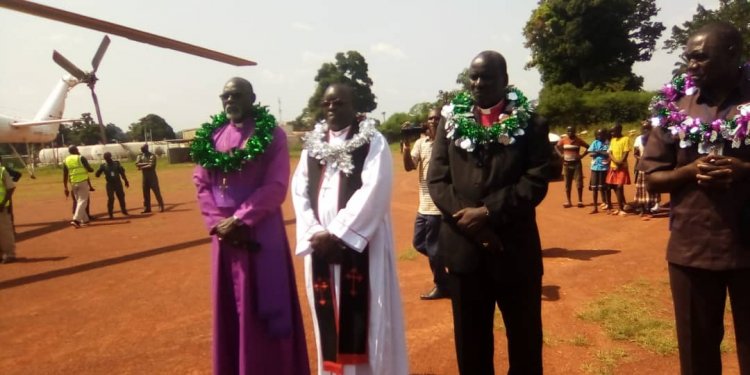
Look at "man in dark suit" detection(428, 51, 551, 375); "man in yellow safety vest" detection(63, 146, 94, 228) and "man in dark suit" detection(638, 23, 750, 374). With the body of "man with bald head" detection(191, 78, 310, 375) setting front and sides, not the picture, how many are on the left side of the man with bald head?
2

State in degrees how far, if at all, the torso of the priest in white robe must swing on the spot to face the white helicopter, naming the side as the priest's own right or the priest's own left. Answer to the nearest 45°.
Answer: approximately 90° to the priest's own right

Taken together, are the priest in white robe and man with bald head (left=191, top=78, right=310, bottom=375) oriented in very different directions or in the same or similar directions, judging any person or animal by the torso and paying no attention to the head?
same or similar directions

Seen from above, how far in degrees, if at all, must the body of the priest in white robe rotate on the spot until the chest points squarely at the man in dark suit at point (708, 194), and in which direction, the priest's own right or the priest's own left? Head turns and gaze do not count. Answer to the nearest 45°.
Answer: approximately 90° to the priest's own left

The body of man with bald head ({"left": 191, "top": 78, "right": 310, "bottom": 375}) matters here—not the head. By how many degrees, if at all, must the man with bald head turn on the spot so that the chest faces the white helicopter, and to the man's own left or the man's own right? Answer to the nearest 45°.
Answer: approximately 135° to the man's own right

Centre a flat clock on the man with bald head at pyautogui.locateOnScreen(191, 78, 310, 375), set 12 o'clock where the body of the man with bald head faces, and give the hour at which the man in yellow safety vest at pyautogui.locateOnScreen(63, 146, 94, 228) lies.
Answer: The man in yellow safety vest is roughly at 4 o'clock from the man with bald head.

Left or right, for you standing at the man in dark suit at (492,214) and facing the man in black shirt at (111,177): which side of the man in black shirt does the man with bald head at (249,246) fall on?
left

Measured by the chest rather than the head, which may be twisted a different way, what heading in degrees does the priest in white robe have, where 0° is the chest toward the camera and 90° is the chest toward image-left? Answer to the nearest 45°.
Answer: approximately 45°

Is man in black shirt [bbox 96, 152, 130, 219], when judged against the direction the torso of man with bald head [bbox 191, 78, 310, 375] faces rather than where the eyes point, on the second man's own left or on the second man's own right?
on the second man's own right

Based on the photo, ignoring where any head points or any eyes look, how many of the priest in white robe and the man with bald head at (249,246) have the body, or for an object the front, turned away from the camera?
0

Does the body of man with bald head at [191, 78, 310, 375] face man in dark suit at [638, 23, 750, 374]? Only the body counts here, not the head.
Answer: no

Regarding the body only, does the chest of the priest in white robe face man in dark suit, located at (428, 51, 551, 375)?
no

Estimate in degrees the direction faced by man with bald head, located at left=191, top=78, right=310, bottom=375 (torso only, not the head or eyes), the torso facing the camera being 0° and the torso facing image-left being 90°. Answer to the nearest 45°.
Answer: approximately 45°

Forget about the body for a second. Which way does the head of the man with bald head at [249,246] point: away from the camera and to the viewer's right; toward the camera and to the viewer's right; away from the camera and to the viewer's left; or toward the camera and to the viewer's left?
toward the camera and to the viewer's left

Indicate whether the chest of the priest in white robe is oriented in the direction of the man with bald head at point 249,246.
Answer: no

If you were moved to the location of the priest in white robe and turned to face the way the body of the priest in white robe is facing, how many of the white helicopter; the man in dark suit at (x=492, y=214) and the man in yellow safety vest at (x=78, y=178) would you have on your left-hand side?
1
